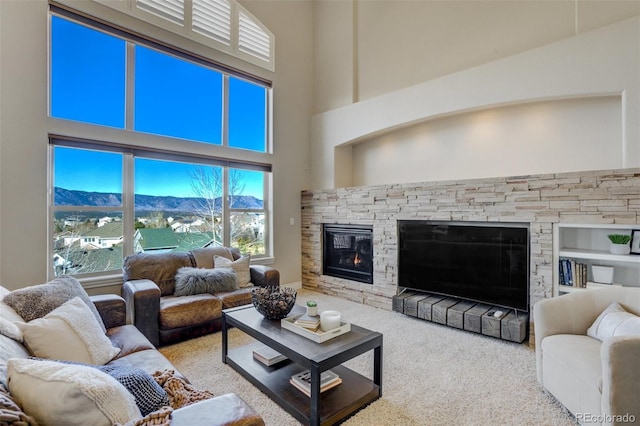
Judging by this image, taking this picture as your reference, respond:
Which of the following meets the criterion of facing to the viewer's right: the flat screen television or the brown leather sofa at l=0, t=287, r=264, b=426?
the brown leather sofa

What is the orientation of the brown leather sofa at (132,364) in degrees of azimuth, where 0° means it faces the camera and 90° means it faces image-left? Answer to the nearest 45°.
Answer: approximately 270°

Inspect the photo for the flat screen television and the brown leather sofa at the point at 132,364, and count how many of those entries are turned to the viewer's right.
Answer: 1

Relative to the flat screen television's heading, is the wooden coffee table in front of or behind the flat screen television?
in front

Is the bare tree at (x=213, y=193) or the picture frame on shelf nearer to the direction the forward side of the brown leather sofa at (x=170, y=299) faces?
the picture frame on shelf

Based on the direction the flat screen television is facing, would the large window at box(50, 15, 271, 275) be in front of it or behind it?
in front

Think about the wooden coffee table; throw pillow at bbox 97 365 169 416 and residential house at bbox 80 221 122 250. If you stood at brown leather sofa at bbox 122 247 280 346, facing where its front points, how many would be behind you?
1

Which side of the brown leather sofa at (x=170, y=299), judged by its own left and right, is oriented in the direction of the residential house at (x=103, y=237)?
back

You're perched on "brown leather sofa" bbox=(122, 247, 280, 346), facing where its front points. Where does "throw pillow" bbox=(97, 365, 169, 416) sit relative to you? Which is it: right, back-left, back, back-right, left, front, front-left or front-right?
front-right

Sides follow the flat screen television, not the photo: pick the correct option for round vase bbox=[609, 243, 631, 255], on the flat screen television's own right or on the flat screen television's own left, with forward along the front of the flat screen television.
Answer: on the flat screen television's own left

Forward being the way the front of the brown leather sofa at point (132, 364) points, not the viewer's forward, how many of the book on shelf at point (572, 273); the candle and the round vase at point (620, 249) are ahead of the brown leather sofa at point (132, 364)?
3

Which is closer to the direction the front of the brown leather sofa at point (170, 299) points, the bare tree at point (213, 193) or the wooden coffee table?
the wooden coffee table

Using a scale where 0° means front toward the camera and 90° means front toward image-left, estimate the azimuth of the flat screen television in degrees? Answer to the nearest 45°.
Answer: approximately 45°

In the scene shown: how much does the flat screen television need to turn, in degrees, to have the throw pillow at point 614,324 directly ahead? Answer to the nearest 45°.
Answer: approximately 90° to its left

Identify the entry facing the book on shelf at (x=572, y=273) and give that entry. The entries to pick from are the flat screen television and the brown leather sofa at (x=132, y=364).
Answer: the brown leather sofa

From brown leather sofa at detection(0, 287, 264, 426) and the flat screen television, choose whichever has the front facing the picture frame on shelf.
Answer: the brown leather sofa

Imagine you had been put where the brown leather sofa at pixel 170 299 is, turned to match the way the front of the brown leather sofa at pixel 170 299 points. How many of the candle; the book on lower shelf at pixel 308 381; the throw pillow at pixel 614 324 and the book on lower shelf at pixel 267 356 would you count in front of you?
4

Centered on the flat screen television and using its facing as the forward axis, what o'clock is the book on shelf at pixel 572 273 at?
The book on shelf is roughly at 8 o'clock from the flat screen television.

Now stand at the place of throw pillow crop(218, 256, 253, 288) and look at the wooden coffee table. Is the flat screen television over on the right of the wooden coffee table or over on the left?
left

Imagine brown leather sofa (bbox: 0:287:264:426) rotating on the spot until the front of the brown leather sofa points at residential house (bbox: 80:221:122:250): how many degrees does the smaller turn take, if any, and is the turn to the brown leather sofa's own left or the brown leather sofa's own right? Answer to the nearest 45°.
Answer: approximately 90° to the brown leather sofa's own left
